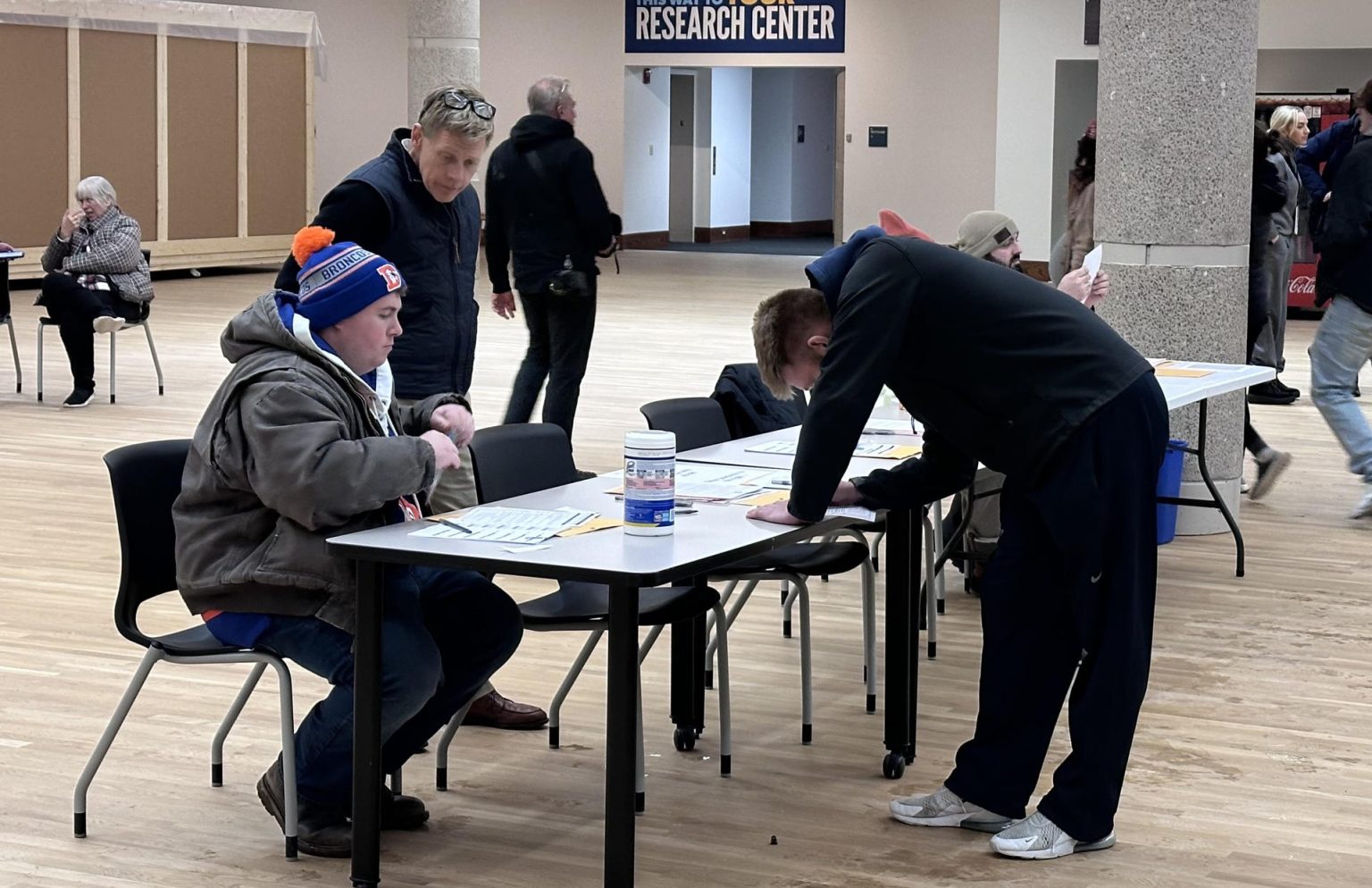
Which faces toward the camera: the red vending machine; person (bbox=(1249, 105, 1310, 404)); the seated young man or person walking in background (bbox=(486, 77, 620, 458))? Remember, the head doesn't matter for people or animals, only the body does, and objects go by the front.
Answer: the red vending machine

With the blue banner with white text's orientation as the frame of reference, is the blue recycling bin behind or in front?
in front

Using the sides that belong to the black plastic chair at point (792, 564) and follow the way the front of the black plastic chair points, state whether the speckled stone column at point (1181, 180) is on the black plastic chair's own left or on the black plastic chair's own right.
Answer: on the black plastic chair's own left

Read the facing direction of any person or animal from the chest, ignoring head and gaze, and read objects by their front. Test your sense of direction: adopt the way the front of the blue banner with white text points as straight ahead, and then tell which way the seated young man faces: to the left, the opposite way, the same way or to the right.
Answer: to the left

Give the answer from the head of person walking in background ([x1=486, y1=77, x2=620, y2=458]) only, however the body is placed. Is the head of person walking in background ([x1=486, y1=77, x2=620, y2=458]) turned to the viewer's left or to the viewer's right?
to the viewer's right

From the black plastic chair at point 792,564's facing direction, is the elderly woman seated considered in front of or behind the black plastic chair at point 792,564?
behind

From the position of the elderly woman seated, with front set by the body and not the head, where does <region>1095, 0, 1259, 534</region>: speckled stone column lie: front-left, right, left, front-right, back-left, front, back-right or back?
left

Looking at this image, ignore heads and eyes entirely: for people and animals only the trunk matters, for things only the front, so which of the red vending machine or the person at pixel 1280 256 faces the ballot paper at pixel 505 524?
the red vending machine

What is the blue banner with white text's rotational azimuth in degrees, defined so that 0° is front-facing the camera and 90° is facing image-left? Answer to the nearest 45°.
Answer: approximately 0°

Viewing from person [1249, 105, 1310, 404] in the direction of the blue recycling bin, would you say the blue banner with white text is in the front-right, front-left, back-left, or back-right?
back-right

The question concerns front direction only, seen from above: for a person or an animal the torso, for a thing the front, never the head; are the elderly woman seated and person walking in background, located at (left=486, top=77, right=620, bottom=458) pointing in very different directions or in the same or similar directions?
very different directions

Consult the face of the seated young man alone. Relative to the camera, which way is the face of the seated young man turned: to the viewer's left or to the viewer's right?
to the viewer's right

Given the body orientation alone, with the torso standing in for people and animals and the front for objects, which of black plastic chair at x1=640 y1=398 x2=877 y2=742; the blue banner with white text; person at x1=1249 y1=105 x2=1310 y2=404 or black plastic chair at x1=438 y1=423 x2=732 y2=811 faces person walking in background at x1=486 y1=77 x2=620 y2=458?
the blue banner with white text

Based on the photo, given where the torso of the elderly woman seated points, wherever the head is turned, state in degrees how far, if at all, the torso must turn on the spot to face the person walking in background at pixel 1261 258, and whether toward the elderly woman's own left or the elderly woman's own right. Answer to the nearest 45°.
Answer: approximately 90° to the elderly woman's own left

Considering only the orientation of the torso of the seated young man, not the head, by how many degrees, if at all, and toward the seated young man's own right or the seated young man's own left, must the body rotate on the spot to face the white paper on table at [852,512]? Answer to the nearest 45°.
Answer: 0° — they already face it

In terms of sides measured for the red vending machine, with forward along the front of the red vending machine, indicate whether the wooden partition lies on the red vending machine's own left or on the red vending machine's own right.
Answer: on the red vending machine's own right

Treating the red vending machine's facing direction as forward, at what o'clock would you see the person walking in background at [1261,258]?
The person walking in background is roughly at 12 o'clock from the red vending machine.
